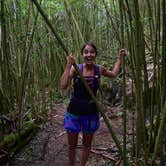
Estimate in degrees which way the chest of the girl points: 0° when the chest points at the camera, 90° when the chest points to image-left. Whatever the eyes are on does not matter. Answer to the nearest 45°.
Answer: approximately 0°
